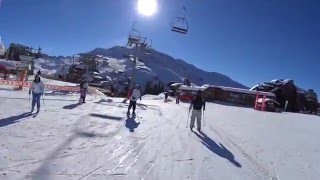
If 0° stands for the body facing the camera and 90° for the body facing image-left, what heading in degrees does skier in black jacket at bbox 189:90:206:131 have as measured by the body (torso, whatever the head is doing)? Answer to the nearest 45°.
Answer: approximately 180°
